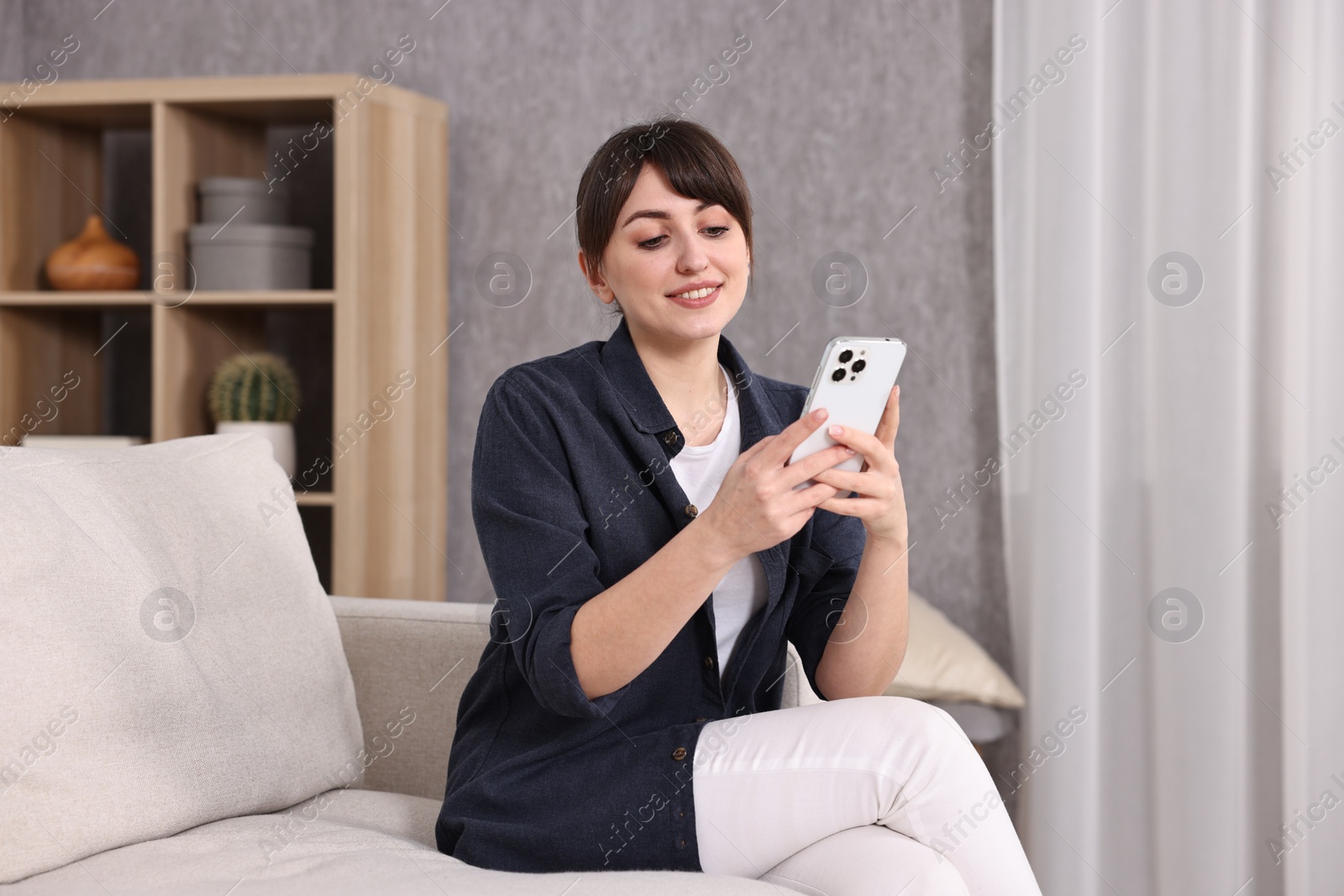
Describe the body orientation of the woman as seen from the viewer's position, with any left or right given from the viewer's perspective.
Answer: facing the viewer and to the right of the viewer

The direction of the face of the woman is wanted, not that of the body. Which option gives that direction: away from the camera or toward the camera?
toward the camera

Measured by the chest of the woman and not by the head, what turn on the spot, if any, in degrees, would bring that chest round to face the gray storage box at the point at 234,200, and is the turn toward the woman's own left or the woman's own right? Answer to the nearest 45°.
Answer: approximately 180°

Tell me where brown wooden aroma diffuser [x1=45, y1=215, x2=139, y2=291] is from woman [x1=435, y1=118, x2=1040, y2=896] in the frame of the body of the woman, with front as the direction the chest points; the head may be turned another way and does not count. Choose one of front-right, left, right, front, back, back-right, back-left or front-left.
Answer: back

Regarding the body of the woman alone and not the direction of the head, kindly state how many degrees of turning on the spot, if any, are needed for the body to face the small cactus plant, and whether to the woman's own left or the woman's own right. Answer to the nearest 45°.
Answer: approximately 180°

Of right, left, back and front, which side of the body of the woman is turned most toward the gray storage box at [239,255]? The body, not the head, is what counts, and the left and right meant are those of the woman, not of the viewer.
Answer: back
